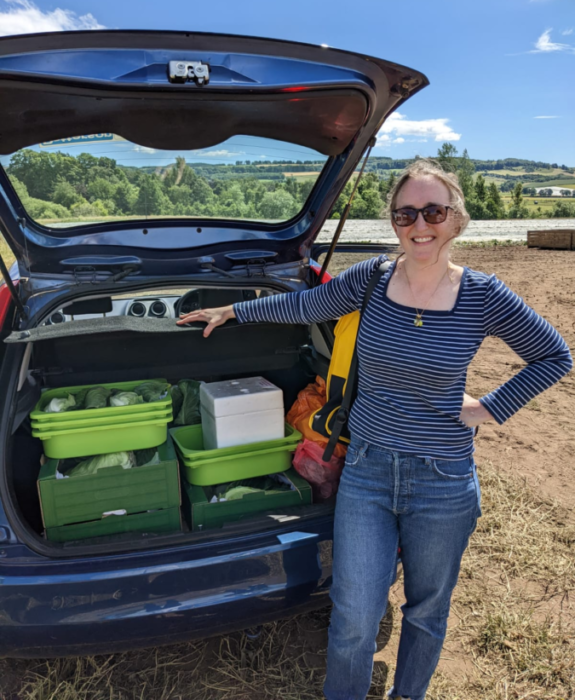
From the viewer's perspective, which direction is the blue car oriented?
away from the camera
